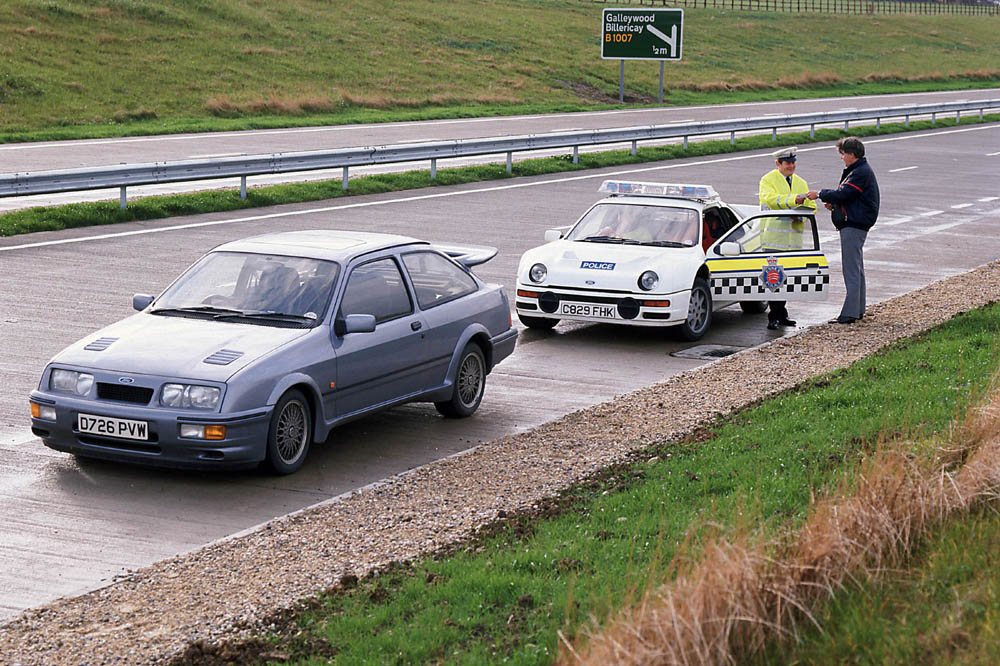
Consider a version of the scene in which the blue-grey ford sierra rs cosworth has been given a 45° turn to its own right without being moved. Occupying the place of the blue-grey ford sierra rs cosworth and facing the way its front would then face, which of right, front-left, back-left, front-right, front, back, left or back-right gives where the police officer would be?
back-right

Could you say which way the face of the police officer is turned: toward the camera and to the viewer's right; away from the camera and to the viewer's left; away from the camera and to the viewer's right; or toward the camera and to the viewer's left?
toward the camera and to the viewer's right

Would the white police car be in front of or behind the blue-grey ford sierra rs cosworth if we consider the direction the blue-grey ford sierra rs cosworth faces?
behind

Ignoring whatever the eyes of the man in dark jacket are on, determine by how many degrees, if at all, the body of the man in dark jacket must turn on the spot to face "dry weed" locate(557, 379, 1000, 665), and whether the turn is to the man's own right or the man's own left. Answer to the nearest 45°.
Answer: approximately 90° to the man's own left

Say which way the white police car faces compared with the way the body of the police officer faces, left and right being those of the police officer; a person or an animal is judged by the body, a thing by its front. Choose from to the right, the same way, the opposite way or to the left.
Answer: to the right

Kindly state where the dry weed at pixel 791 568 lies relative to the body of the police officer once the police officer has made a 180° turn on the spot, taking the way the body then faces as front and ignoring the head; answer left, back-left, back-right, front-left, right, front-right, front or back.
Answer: back-left

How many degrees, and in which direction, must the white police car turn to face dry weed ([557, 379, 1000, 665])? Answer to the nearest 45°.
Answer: approximately 45° to its left

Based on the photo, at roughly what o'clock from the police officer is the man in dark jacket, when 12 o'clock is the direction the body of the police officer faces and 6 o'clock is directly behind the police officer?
The man in dark jacket is roughly at 11 o'clock from the police officer.

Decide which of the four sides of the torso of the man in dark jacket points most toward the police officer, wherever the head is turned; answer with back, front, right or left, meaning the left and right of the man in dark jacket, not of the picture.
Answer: front

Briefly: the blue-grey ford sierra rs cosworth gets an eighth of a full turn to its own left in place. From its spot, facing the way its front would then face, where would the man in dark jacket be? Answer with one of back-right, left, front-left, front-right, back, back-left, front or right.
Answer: back-left

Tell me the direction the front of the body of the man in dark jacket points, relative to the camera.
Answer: to the viewer's left

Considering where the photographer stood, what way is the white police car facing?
facing the viewer and to the left of the viewer

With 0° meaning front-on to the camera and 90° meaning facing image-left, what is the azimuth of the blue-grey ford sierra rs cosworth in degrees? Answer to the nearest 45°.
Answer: approximately 45°

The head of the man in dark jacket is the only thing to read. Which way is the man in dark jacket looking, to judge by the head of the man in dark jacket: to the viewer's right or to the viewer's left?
to the viewer's left

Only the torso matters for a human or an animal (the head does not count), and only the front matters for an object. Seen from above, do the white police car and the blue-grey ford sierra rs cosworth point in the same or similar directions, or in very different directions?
same or similar directions

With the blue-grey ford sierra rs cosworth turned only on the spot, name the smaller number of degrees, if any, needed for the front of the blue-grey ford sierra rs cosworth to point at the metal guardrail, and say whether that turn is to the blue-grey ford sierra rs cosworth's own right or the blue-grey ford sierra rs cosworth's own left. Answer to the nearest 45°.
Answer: approximately 135° to the blue-grey ford sierra rs cosworth's own right
